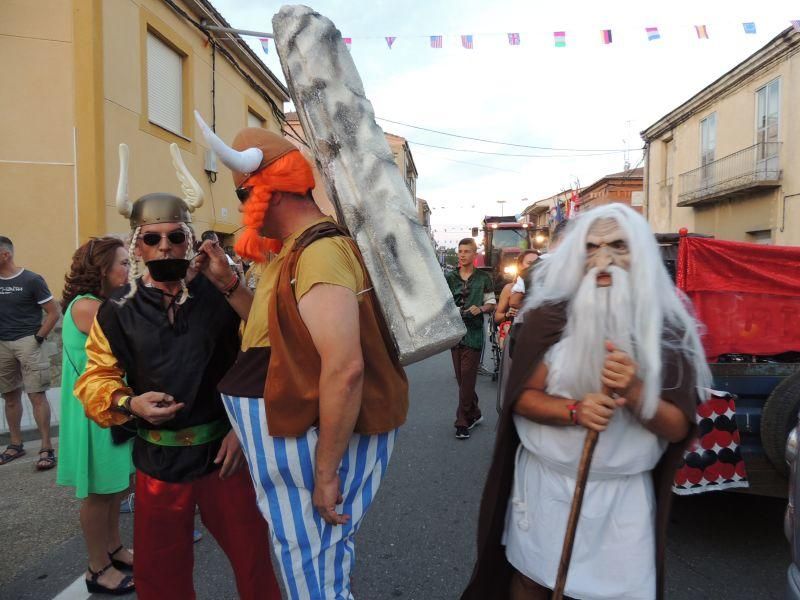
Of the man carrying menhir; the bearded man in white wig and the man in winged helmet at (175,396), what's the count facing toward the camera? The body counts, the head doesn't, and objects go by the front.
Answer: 2

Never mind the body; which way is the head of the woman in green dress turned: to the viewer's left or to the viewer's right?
to the viewer's right

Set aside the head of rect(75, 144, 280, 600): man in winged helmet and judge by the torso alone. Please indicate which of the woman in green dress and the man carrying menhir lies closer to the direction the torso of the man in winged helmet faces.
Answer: the man carrying menhir

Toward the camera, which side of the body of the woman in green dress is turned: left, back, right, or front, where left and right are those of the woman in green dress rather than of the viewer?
right

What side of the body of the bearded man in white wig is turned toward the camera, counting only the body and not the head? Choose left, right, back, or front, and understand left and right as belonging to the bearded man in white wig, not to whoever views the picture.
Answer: front

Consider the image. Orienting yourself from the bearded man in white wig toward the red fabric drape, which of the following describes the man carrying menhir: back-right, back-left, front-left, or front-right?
back-left

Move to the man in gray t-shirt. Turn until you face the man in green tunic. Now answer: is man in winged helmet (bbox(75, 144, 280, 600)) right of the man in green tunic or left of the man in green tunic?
right

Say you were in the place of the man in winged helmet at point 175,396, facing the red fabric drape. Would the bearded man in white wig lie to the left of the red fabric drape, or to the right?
right

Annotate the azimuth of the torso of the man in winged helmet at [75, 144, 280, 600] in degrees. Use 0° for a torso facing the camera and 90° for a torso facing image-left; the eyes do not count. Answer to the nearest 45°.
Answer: approximately 0°

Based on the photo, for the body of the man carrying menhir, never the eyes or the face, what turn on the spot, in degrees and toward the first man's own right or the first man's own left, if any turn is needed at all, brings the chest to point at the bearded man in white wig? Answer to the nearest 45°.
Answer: approximately 180°

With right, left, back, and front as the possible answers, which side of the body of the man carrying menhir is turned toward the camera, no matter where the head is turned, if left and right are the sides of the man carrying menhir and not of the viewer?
left

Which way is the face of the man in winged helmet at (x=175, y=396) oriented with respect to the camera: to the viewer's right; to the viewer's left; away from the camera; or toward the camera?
toward the camera

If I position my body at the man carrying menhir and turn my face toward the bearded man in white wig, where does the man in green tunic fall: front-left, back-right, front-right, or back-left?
front-left

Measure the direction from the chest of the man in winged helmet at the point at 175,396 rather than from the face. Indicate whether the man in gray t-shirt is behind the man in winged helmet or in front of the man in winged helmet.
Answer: behind

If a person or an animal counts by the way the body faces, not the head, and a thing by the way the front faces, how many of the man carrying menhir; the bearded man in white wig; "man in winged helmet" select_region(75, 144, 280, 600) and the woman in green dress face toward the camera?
2

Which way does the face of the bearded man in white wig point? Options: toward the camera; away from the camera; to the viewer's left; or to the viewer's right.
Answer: toward the camera

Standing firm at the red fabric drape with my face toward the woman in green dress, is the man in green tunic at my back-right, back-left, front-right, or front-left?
front-right
